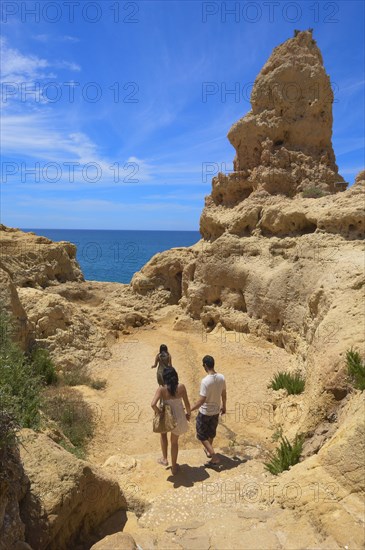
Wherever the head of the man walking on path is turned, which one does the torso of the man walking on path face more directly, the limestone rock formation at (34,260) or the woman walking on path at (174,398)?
the limestone rock formation

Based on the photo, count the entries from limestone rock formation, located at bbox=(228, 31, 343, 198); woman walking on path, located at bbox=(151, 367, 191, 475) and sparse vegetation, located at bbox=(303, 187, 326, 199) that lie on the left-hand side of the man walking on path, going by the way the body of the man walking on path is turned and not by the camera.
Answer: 1

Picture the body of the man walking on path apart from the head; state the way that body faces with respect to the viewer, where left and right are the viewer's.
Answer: facing away from the viewer and to the left of the viewer

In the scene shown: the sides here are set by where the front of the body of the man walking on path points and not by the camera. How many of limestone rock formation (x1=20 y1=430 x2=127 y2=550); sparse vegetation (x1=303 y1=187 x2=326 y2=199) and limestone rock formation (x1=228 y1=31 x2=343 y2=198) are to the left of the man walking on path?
1

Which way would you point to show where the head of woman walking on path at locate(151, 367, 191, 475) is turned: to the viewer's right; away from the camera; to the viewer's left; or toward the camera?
away from the camera

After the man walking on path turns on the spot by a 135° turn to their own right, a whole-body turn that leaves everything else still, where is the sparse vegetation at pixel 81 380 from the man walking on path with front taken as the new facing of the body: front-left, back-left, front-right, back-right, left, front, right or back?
back-left

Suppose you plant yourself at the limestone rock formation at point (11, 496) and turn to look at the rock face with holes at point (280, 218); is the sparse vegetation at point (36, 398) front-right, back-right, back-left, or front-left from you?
front-left

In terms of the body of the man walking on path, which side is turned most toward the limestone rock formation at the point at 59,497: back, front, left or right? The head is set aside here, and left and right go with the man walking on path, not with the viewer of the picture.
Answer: left

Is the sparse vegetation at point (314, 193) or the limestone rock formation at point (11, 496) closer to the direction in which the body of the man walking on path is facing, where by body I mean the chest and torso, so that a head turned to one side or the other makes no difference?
the sparse vegetation
